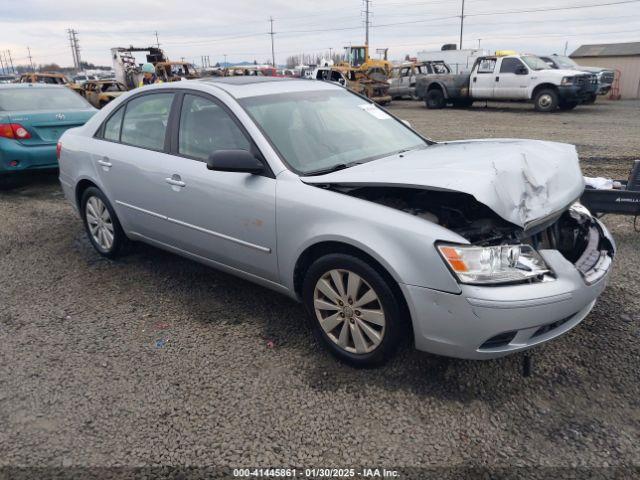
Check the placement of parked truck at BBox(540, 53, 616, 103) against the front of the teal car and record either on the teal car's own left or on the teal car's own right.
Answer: on the teal car's own right

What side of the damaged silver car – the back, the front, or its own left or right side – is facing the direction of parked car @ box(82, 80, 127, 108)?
back

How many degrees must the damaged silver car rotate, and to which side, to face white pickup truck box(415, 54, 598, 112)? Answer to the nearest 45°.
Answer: approximately 135° to its left

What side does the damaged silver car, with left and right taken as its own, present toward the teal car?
back

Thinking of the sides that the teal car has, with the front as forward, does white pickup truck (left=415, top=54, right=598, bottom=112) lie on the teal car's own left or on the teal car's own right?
on the teal car's own right

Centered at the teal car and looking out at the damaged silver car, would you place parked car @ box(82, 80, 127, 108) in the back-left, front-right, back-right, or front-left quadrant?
back-left

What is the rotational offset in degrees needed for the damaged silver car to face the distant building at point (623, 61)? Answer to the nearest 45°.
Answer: approximately 90° to its left

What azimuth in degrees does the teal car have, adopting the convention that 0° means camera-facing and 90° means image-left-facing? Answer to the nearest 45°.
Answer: approximately 135°
